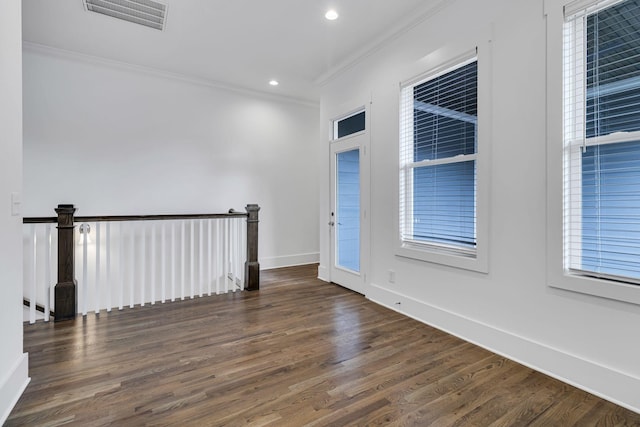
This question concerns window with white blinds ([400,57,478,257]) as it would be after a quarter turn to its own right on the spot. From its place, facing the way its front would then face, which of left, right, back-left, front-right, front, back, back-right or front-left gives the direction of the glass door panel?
front

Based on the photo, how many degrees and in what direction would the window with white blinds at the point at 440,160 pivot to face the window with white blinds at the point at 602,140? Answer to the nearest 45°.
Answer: approximately 90° to its left

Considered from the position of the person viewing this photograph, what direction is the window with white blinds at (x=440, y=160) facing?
facing the viewer and to the left of the viewer
